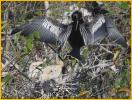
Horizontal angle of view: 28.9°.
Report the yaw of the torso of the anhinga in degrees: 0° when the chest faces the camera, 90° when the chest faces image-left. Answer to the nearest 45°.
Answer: approximately 180°

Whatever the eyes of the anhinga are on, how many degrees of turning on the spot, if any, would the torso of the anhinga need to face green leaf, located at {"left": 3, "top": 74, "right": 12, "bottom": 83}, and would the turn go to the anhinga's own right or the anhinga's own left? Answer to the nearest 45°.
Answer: approximately 135° to the anhinga's own left
